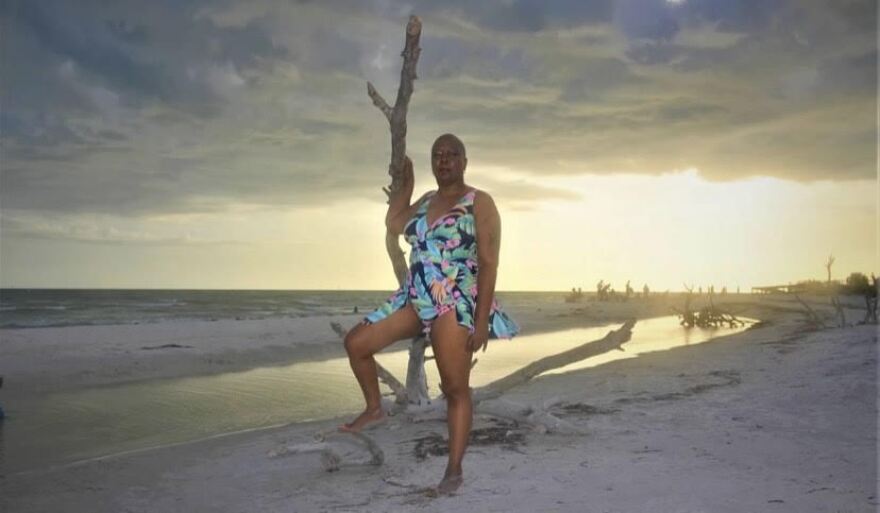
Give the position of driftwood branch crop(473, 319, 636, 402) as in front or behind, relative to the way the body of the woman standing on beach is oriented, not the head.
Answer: behind

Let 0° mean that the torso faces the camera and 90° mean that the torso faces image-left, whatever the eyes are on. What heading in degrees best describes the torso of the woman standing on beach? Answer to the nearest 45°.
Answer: approximately 45°
